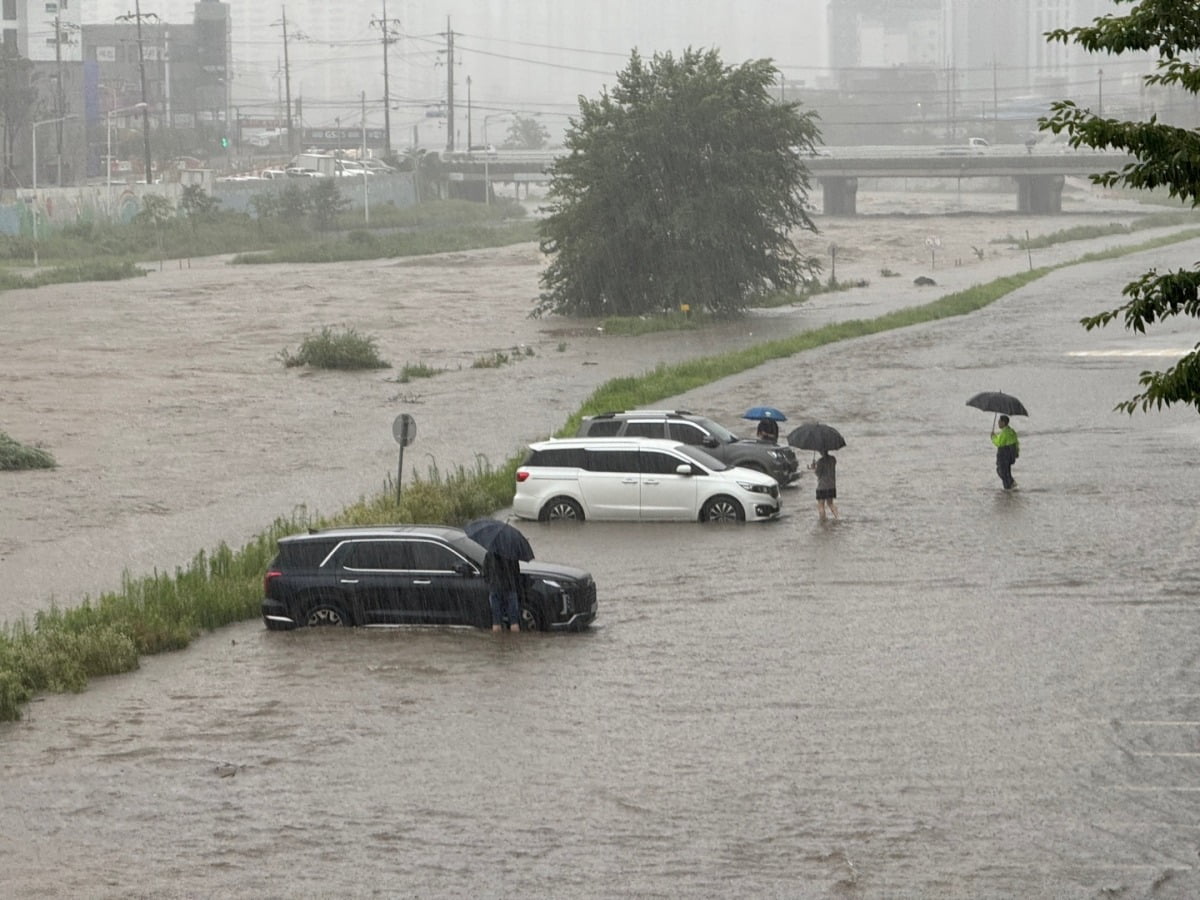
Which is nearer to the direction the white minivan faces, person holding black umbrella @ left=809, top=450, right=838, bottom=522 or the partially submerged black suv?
the person holding black umbrella

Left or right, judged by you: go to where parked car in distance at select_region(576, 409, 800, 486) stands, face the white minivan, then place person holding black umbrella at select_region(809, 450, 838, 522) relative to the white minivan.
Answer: left

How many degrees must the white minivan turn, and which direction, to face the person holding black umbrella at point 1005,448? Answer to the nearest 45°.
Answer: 0° — it already faces them

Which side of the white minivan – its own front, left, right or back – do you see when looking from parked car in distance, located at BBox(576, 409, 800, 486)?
left

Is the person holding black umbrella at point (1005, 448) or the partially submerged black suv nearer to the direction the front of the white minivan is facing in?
the person holding black umbrella

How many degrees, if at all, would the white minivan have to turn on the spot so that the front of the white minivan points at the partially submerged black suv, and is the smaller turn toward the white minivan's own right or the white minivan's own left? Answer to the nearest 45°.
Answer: approximately 90° to the white minivan's own right

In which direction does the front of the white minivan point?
to the viewer's right

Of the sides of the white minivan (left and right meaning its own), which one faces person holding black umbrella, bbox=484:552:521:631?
right

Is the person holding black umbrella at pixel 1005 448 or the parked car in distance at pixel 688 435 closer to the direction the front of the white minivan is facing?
the person holding black umbrella

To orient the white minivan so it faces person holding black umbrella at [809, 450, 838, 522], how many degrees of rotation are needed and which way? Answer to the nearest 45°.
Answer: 0° — it already faces them
